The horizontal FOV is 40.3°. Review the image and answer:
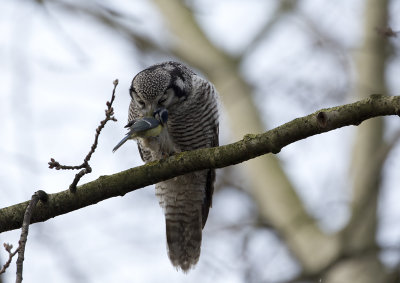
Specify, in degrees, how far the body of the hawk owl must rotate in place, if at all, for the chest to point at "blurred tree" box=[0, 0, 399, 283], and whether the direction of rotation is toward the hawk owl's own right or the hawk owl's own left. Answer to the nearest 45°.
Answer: approximately 180°

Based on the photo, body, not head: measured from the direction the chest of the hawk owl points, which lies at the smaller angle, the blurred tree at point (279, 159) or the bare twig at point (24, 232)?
the bare twig

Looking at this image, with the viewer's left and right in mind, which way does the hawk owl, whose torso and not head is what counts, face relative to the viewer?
facing the viewer and to the left of the viewer
